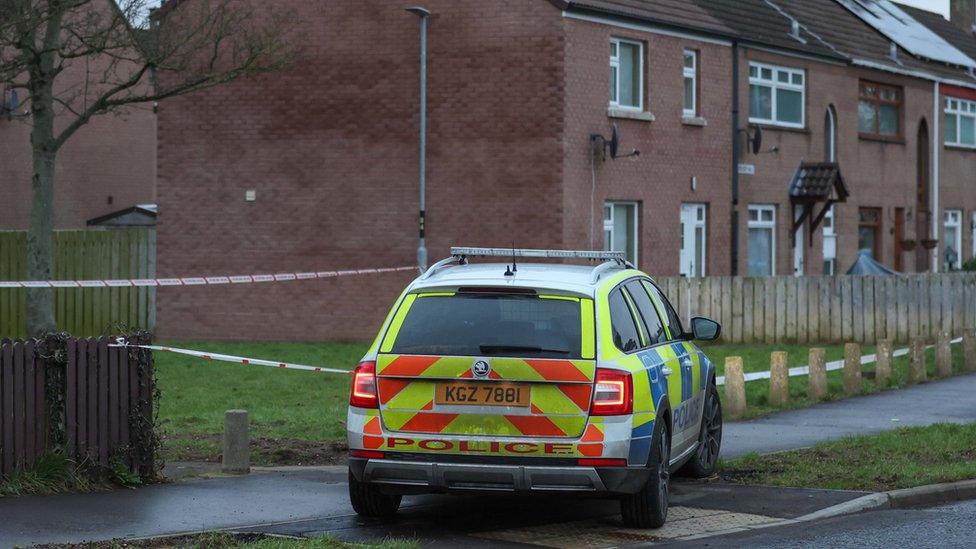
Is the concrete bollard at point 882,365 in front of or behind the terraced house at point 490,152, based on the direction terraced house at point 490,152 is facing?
in front

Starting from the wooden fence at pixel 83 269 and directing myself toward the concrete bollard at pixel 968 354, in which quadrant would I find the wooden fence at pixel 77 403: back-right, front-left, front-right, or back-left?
front-right

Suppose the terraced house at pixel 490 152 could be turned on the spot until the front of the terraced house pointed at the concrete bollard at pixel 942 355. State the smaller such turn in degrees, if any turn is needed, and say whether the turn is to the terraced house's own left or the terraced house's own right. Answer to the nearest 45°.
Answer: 0° — it already faces it

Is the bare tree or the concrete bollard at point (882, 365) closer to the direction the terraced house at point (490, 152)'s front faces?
the concrete bollard

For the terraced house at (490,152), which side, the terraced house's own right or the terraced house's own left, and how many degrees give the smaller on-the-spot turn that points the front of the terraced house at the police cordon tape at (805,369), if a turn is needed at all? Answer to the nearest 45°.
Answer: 0° — it already faces it

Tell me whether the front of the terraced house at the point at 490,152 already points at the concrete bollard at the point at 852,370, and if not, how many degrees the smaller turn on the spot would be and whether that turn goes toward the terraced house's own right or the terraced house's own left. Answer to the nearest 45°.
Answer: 0° — it already faces it

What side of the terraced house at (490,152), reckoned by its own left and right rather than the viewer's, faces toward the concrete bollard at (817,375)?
front

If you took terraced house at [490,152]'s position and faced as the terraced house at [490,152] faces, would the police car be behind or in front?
in front

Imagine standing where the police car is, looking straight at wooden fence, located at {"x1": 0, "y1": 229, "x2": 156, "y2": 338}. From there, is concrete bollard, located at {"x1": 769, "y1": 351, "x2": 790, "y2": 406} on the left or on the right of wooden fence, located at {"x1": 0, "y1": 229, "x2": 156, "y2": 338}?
right

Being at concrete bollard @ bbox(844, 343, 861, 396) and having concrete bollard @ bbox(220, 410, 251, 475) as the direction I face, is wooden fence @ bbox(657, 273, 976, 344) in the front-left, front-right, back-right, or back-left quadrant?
back-right

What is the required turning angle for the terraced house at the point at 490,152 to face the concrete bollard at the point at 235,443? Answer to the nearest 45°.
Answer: approximately 45° to its right
